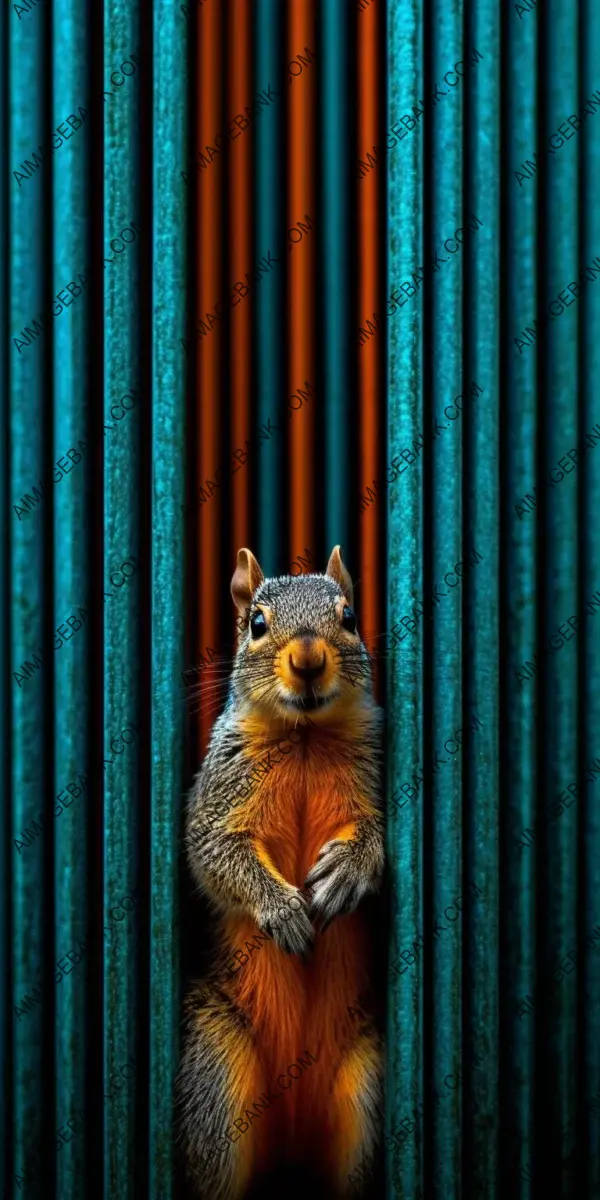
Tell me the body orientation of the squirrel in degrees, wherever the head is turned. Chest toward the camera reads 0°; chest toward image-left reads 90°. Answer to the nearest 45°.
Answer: approximately 0°
